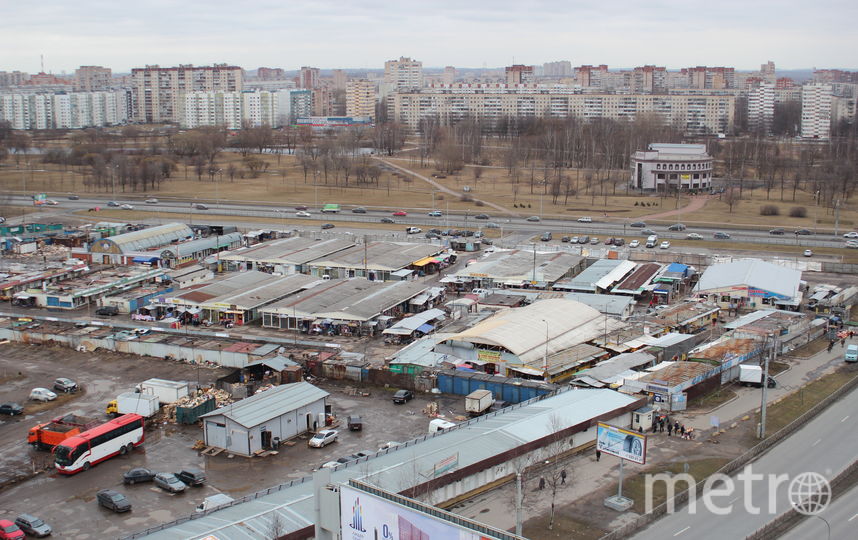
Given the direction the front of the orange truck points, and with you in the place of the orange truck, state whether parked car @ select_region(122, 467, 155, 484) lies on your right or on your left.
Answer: on your left

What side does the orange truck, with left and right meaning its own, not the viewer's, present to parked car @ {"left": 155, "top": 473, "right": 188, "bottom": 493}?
left

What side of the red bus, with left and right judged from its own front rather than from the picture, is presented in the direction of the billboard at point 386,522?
left

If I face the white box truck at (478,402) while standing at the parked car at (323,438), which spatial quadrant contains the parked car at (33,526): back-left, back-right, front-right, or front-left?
back-right

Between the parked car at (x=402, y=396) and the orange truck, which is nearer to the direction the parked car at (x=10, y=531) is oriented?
the parked car

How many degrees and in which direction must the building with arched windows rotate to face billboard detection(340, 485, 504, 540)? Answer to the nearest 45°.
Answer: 0° — it already faces it
